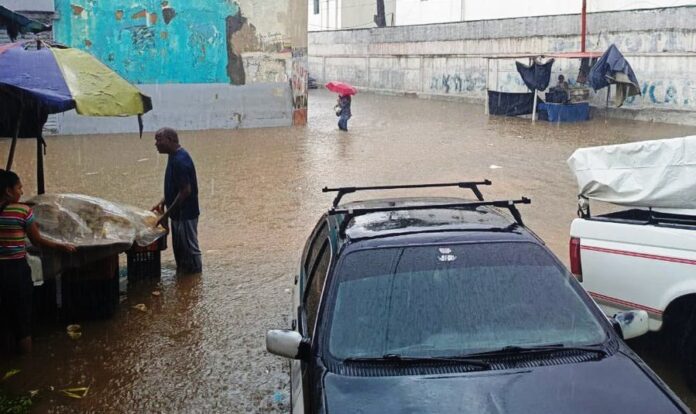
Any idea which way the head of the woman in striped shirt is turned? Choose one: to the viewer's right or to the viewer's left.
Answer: to the viewer's right

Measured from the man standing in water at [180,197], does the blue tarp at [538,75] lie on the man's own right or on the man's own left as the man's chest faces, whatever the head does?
on the man's own right

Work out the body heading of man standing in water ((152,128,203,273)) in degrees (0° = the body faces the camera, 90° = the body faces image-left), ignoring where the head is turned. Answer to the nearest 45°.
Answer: approximately 90°

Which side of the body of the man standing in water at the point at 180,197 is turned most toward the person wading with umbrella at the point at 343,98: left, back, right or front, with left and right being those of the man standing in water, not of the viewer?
right

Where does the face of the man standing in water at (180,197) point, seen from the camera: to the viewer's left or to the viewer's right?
to the viewer's left

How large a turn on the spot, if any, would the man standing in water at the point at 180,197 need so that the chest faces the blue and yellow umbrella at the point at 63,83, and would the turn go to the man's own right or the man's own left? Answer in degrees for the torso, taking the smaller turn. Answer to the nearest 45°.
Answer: approximately 45° to the man's own left

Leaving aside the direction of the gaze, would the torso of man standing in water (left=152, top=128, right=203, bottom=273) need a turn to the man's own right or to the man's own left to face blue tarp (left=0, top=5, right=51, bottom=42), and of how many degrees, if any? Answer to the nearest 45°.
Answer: approximately 45° to the man's own right

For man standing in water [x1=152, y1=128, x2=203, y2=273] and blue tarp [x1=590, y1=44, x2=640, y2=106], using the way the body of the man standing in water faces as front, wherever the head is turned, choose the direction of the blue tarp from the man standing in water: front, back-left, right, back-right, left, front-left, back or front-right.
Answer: back-right

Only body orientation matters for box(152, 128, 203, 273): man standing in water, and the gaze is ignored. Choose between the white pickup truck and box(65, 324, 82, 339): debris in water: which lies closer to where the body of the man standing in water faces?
the debris in water

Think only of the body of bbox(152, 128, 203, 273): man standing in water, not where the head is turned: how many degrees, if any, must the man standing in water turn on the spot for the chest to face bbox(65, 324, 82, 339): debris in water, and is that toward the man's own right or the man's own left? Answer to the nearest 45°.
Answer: approximately 45° to the man's own left

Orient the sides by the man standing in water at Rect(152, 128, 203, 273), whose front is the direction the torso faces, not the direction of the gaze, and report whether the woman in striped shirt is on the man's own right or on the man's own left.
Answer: on the man's own left

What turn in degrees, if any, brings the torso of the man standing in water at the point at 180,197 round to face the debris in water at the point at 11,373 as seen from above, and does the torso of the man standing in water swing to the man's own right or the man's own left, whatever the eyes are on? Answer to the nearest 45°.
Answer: approximately 45° to the man's own left
